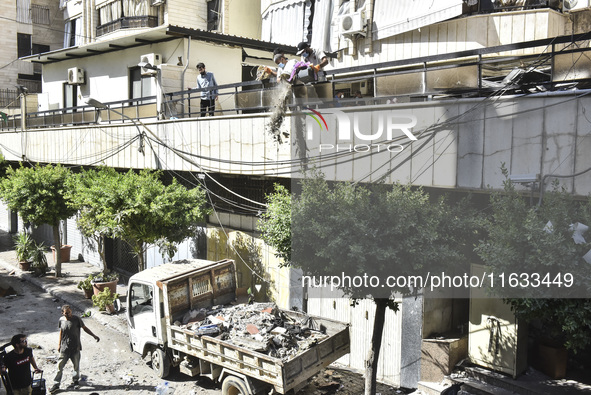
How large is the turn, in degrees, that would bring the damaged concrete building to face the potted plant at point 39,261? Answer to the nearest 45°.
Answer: approximately 90° to its right

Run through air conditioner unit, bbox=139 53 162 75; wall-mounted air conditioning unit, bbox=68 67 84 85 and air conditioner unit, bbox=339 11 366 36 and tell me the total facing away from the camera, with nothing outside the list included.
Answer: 0

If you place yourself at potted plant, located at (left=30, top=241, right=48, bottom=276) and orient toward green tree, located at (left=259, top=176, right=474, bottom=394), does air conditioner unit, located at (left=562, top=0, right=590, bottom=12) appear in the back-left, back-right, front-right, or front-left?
front-left

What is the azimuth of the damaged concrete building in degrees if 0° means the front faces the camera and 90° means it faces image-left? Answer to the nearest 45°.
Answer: approximately 45°

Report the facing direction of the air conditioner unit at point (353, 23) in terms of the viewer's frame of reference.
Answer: facing the viewer and to the left of the viewer

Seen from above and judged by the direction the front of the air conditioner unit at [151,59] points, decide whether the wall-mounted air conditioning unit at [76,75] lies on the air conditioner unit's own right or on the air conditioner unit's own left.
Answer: on the air conditioner unit's own right

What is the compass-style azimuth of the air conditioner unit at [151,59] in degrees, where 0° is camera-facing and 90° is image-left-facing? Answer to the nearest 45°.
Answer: approximately 45°

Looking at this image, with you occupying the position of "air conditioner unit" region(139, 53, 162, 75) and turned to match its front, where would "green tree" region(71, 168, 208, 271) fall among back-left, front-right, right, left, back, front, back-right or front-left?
front-left

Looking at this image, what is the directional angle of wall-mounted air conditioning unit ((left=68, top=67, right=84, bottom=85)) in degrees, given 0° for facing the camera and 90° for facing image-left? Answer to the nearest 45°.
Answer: approximately 45°
